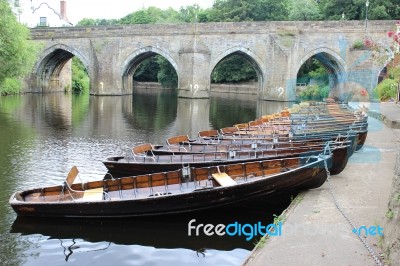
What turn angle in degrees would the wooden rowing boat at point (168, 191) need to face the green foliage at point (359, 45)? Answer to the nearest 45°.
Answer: approximately 45° to its left

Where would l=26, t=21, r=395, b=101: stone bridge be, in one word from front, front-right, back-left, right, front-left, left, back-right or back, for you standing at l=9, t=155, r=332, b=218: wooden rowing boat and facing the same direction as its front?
left

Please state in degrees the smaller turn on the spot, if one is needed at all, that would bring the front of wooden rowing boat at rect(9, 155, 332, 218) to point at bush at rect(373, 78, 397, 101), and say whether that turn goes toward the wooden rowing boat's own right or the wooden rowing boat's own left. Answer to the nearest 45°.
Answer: approximately 45° to the wooden rowing boat's own left

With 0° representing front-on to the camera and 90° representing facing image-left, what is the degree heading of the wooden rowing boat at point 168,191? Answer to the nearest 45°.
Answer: approximately 270°

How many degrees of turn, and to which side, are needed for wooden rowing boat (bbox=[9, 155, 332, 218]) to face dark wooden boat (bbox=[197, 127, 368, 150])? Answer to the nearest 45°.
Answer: approximately 45° to its left

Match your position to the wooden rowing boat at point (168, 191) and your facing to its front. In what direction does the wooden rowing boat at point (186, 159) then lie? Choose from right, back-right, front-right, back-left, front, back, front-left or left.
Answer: left
